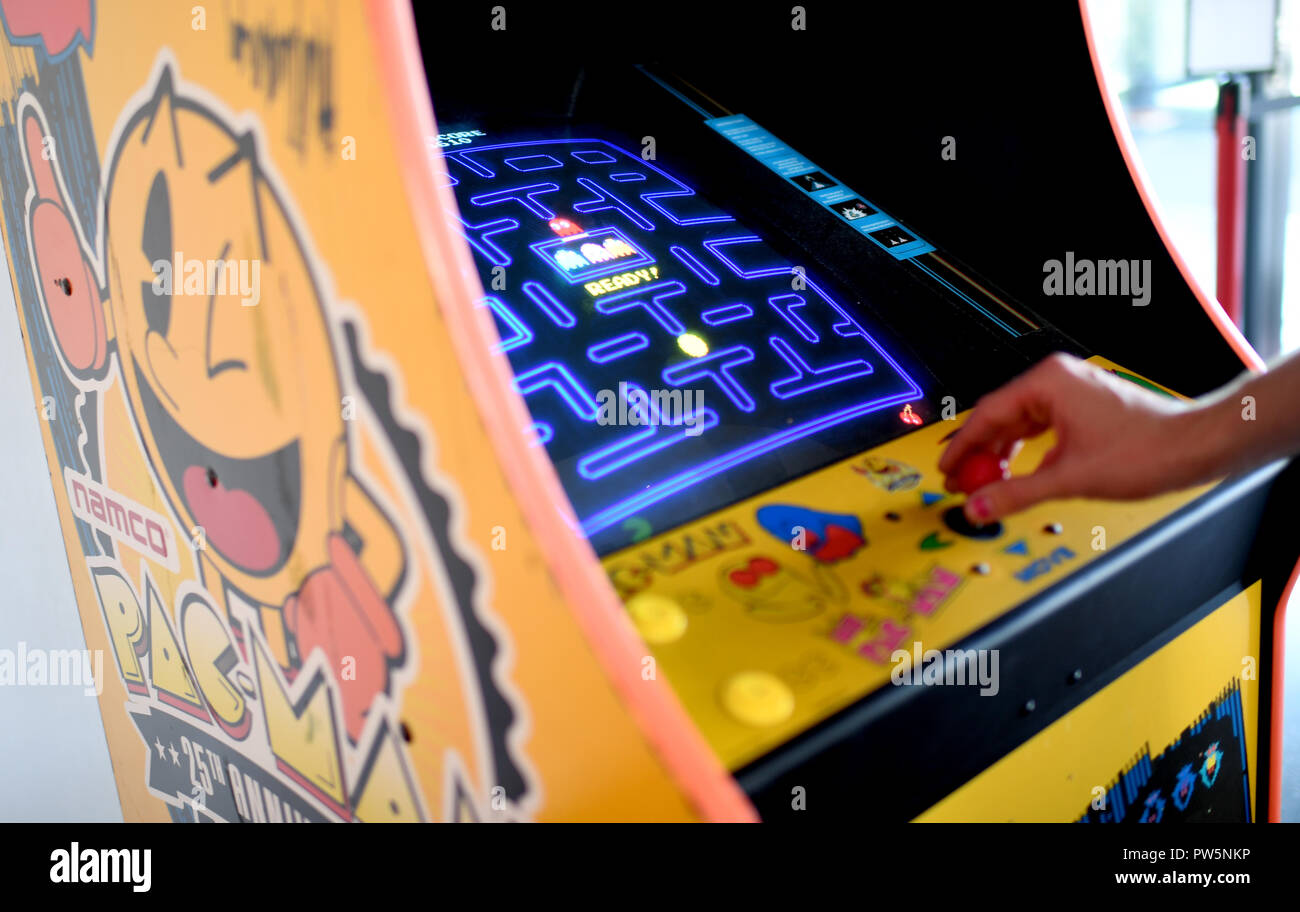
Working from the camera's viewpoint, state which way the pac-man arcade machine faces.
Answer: facing the viewer and to the right of the viewer
